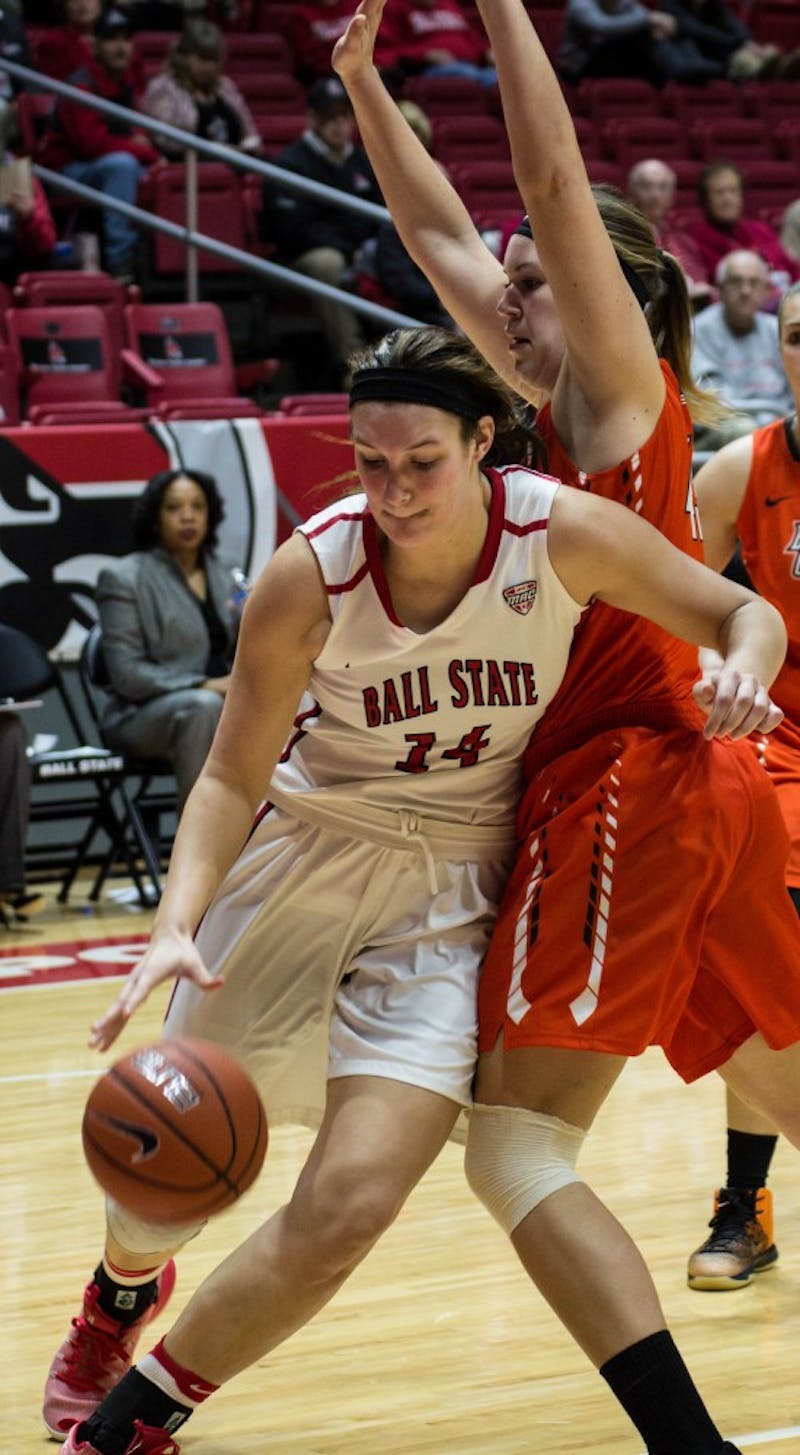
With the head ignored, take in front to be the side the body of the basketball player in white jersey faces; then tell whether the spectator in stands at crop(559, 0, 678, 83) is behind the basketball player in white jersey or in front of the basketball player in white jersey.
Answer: behind

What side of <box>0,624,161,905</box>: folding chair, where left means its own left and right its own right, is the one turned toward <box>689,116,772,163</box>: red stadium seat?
left

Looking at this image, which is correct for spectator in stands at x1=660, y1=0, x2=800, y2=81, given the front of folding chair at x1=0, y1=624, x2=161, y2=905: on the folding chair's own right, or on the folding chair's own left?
on the folding chair's own left

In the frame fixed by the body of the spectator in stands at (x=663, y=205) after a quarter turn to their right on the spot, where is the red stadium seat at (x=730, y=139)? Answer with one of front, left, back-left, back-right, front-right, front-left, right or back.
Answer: right

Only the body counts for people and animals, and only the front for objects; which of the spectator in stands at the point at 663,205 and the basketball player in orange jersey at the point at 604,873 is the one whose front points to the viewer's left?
the basketball player in orange jersey

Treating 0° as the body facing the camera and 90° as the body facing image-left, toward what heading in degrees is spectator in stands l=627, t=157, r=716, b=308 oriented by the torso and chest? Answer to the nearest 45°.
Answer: approximately 0°

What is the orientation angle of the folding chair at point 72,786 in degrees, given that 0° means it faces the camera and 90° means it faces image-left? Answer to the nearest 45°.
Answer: approximately 315°
